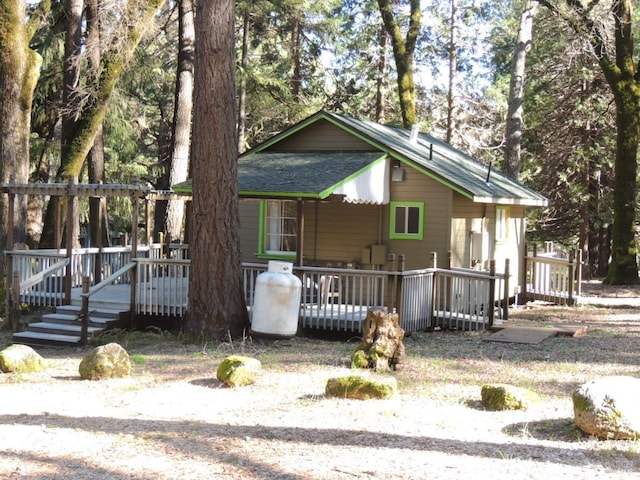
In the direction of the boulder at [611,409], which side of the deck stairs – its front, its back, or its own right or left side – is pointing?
left

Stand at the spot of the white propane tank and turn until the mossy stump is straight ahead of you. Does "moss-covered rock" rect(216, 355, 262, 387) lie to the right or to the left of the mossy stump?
right

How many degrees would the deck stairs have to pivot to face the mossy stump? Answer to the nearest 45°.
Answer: approximately 90° to its left

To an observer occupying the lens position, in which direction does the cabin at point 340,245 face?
facing the viewer and to the left of the viewer

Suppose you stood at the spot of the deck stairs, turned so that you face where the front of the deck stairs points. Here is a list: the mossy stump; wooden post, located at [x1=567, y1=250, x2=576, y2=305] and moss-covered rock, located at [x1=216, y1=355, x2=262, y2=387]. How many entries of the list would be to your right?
0

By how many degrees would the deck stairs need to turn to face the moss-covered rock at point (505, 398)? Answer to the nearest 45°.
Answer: approximately 90° to its left

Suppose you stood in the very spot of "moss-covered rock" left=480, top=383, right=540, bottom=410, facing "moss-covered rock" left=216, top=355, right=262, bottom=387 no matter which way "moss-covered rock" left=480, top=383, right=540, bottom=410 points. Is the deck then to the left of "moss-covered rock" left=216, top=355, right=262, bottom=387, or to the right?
right

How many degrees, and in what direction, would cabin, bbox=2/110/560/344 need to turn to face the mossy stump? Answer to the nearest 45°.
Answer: approximately 45° to its left

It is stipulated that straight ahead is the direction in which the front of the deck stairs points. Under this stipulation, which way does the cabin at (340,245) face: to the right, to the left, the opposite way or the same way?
the same way

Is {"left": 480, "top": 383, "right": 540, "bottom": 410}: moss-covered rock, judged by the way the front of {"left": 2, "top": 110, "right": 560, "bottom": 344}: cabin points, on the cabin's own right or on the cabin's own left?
on the cabin's own left

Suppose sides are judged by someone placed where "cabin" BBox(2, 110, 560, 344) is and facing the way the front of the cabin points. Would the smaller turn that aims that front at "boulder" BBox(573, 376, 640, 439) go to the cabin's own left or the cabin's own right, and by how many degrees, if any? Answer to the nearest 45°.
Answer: approximately 45° to the cabin's own left

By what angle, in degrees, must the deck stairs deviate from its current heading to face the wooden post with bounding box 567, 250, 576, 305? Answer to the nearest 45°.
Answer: approximately 135° to its left

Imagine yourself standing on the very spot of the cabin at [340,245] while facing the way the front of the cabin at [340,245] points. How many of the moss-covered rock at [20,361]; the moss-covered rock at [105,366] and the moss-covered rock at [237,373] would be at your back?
0

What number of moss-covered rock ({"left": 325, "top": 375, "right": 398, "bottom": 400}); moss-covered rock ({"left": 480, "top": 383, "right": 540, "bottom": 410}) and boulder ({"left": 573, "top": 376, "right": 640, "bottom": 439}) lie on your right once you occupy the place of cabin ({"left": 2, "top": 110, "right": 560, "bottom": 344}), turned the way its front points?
0

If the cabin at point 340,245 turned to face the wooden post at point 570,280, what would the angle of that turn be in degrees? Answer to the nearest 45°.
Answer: approximately 135° to its left

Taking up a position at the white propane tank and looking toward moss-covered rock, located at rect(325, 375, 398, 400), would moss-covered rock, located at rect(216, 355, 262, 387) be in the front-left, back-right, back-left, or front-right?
front-right
